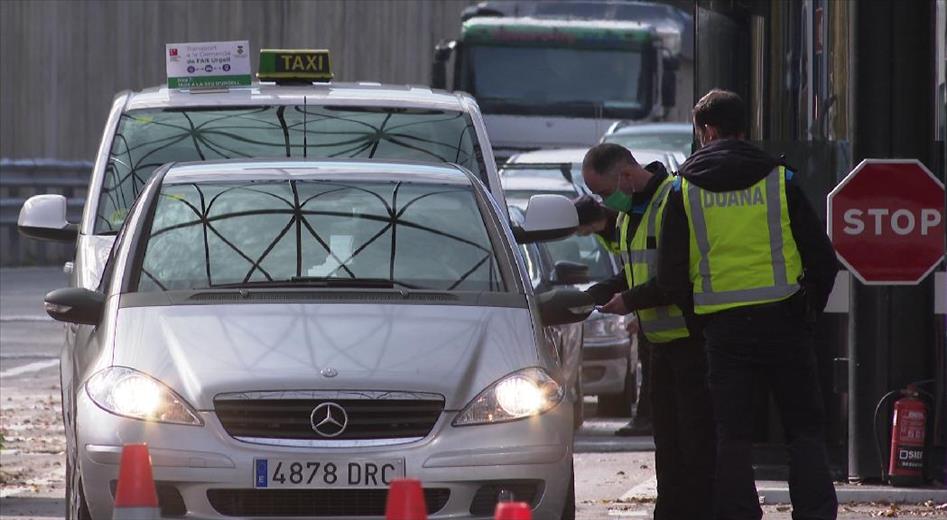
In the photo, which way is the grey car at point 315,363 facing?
toward the camera

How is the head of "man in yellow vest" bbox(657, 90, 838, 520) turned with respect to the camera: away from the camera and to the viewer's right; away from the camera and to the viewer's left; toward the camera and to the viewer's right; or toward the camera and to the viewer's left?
away from the camera and to the viewer's left

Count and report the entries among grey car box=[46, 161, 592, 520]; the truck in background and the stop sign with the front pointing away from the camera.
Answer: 0

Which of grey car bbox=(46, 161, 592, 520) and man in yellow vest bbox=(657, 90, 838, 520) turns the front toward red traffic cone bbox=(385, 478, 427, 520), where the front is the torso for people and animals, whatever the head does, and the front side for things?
the grey car

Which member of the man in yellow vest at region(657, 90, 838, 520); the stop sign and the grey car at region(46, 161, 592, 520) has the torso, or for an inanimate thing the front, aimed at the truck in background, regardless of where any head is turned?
the man in yellow vest

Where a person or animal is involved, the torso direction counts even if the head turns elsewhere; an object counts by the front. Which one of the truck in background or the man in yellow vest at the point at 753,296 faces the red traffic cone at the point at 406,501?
the truck in background

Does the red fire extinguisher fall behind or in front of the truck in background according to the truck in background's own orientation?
in front

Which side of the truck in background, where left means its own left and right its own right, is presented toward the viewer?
front

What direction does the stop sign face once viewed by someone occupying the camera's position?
facing the viewer

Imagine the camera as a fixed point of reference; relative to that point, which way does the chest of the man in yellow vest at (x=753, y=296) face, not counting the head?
away from the camera

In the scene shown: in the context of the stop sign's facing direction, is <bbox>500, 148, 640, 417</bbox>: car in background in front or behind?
behind

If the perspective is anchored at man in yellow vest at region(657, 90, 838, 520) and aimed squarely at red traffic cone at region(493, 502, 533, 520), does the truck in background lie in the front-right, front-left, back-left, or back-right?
back-right

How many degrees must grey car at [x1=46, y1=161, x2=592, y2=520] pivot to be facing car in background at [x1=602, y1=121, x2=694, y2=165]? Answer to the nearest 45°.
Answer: approximately 180°

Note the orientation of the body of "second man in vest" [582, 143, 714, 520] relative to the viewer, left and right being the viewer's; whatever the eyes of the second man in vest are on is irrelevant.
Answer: facing to the left of the viewer

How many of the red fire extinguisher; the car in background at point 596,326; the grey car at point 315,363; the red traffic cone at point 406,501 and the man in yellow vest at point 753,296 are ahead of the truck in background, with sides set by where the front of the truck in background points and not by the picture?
5

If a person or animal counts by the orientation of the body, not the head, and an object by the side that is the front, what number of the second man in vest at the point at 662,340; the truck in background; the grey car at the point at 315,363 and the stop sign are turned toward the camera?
3

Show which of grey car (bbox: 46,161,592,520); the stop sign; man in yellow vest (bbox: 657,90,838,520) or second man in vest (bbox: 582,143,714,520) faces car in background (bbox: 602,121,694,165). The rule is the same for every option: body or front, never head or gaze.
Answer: the man in yellow vest

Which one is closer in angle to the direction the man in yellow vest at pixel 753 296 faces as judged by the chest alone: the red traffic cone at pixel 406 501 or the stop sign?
the stop sign

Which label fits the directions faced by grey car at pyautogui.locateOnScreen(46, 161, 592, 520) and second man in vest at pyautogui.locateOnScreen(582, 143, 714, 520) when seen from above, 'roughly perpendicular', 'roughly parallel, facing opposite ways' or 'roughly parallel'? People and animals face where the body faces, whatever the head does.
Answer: roughly perpendicular
